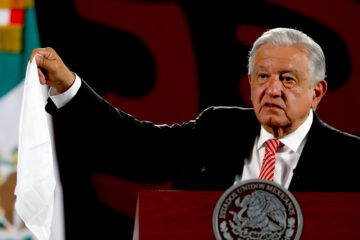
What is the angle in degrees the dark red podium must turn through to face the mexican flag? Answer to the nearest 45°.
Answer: approximately 135° to its right

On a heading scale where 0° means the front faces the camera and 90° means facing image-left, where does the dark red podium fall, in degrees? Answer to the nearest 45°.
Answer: approximately 0°

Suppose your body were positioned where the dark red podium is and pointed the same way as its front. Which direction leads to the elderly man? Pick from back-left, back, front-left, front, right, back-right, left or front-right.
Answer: back
